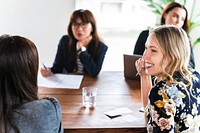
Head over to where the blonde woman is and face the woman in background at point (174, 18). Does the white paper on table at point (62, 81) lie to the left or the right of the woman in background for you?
left

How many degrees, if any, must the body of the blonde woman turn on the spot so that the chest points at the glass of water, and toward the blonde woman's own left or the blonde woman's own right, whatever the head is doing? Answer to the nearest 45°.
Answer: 0° — they already face it

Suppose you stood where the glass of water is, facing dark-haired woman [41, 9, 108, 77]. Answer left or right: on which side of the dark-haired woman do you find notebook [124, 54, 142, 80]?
right
